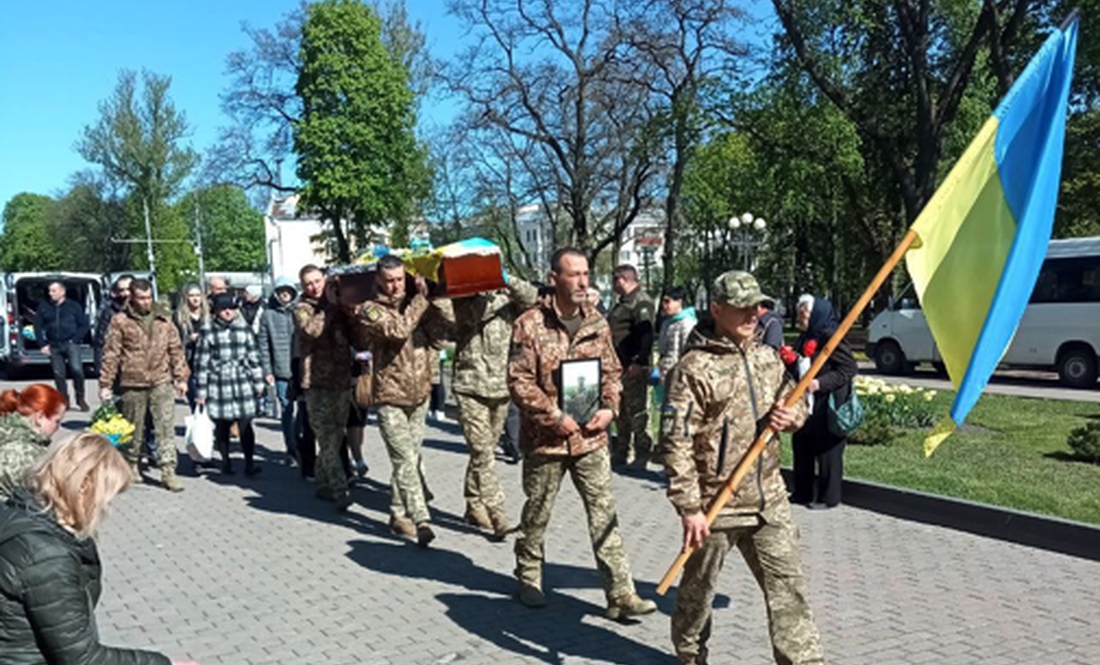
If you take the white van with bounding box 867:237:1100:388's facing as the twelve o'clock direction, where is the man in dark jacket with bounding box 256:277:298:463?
The man in dark jacket is roughly at 10 o'clock from the white van.

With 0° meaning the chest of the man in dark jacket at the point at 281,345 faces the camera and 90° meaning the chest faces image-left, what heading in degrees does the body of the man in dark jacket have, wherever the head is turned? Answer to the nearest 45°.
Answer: approximately 315°

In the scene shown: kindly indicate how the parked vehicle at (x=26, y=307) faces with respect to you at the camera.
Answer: facing away from the viewer

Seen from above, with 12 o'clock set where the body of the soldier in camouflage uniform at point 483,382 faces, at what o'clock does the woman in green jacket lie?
The woman in green jacket is roughly at 2 o'clock from the soldier in camouflage uniform.

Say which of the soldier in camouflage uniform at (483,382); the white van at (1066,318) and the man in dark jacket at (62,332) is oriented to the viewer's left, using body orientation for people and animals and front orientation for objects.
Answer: the white van

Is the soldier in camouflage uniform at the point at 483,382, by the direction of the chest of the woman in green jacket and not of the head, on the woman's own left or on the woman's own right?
on the woman's own left

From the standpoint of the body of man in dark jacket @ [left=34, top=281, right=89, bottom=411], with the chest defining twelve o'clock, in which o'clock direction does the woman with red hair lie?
The woman with red hair is roughly at 12 o'clock from the man in dark jacket.

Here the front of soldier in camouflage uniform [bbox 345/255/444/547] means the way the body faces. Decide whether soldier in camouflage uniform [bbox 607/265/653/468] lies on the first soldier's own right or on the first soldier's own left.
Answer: on the first soldier's own left

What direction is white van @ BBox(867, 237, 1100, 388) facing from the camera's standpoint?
to the viewer's left

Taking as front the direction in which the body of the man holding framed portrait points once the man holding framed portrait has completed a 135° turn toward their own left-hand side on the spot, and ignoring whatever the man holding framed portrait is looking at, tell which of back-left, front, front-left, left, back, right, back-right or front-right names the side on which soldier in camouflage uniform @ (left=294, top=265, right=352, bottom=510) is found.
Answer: front-left

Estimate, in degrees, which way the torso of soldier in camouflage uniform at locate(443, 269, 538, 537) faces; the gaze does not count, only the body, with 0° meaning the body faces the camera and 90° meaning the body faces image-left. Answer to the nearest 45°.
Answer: approximately 315°
